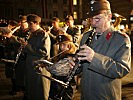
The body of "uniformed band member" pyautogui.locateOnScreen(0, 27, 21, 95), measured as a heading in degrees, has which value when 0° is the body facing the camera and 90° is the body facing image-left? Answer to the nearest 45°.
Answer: approximately 45°

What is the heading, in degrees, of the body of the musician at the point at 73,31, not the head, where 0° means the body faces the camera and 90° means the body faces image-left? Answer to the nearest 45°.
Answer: approximately 45°

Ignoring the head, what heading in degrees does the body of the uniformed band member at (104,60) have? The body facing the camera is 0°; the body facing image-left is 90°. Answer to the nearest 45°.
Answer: approximately 45°

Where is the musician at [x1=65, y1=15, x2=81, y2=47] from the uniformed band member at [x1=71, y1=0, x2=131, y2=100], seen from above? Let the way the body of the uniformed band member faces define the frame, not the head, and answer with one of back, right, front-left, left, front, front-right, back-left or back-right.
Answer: back-right
